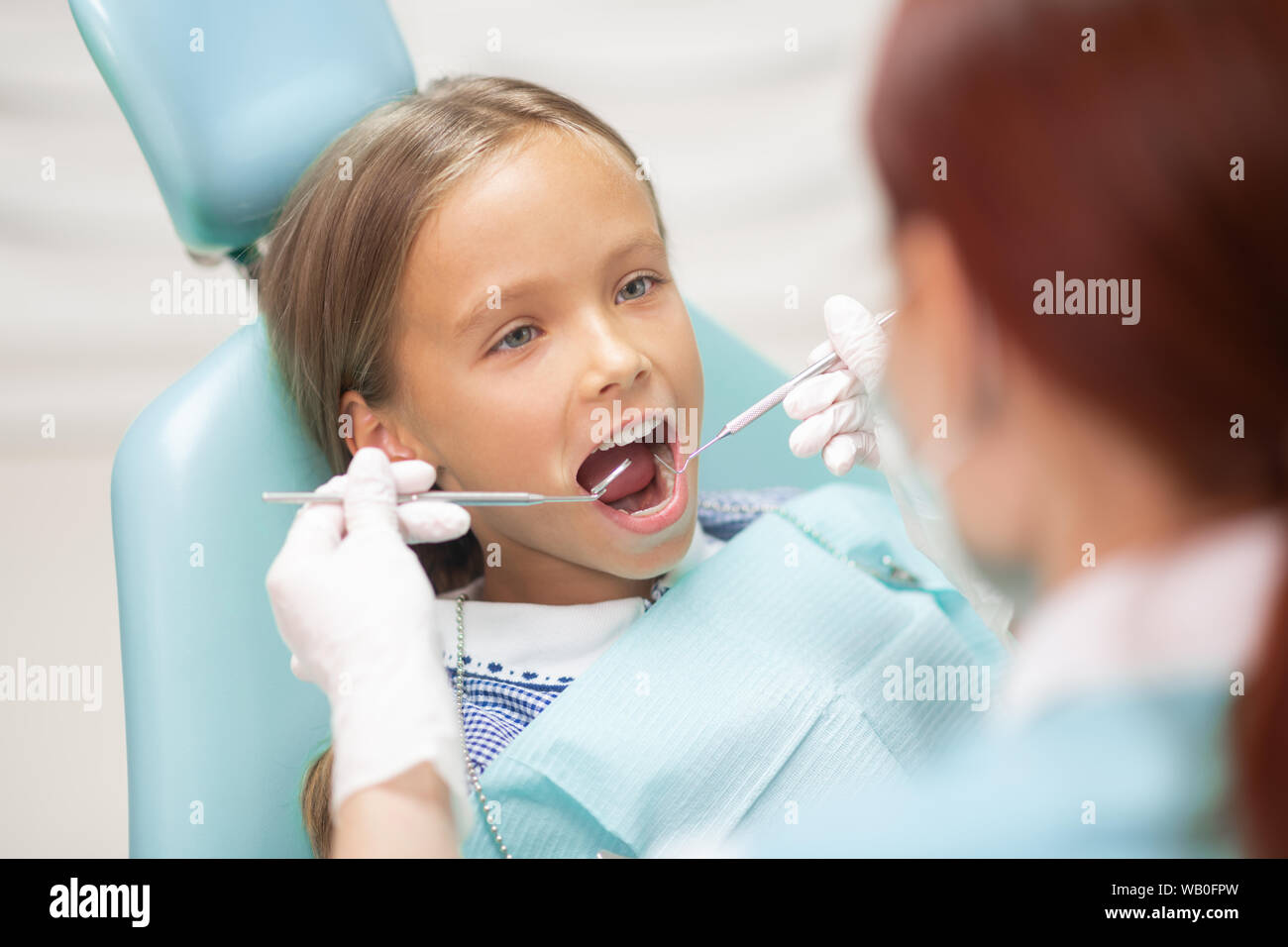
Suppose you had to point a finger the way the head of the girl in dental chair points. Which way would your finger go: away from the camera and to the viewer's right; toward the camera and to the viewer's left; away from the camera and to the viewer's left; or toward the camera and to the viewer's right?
toward the camera and to the viewer's right

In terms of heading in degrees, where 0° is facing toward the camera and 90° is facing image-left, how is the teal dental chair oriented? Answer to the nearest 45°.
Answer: approximately 315°

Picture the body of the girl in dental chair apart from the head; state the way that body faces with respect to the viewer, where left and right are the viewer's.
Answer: facing the viewer and to the right of the viewer
